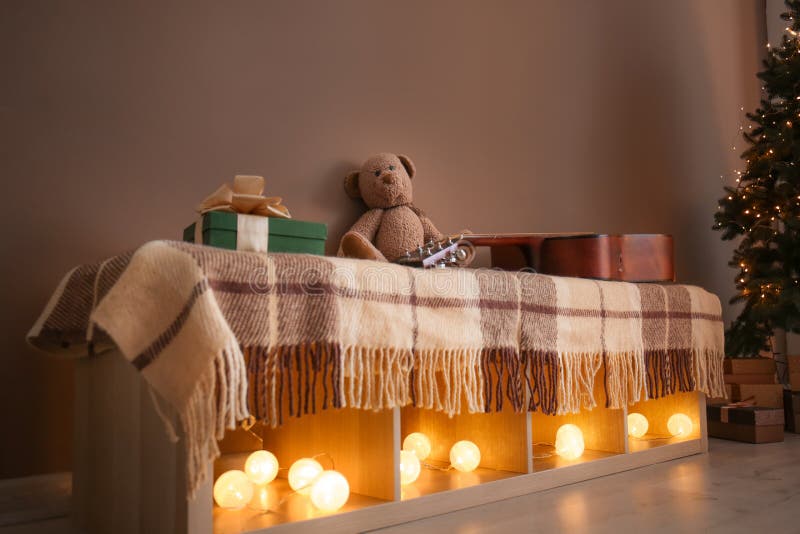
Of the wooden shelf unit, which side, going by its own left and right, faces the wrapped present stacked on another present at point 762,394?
left

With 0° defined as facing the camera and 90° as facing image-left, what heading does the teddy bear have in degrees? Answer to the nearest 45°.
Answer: approximately 0°

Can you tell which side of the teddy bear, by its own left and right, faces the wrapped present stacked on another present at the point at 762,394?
left

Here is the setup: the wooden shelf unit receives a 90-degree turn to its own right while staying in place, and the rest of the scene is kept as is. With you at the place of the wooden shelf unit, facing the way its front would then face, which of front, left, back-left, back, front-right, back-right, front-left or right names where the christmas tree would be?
back

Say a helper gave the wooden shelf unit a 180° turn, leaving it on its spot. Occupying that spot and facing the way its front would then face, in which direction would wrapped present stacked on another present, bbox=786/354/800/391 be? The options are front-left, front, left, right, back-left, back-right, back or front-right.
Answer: right

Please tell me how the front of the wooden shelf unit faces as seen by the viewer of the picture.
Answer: facing the viewer and to the right of the viewer

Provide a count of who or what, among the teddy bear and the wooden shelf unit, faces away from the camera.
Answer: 0

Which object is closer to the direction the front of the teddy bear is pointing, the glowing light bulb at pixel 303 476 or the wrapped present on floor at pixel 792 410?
the glowing light bulb

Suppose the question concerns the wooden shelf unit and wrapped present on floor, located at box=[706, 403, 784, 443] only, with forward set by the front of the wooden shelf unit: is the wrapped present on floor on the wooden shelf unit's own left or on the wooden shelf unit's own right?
on the wooden shelf unit's own left

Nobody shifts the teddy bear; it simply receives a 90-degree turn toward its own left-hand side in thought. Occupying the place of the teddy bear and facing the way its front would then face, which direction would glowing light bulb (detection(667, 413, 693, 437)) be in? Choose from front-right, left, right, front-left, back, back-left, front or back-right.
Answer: front

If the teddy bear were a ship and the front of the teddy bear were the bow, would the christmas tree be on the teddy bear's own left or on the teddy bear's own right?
on the teddy bear's own left
